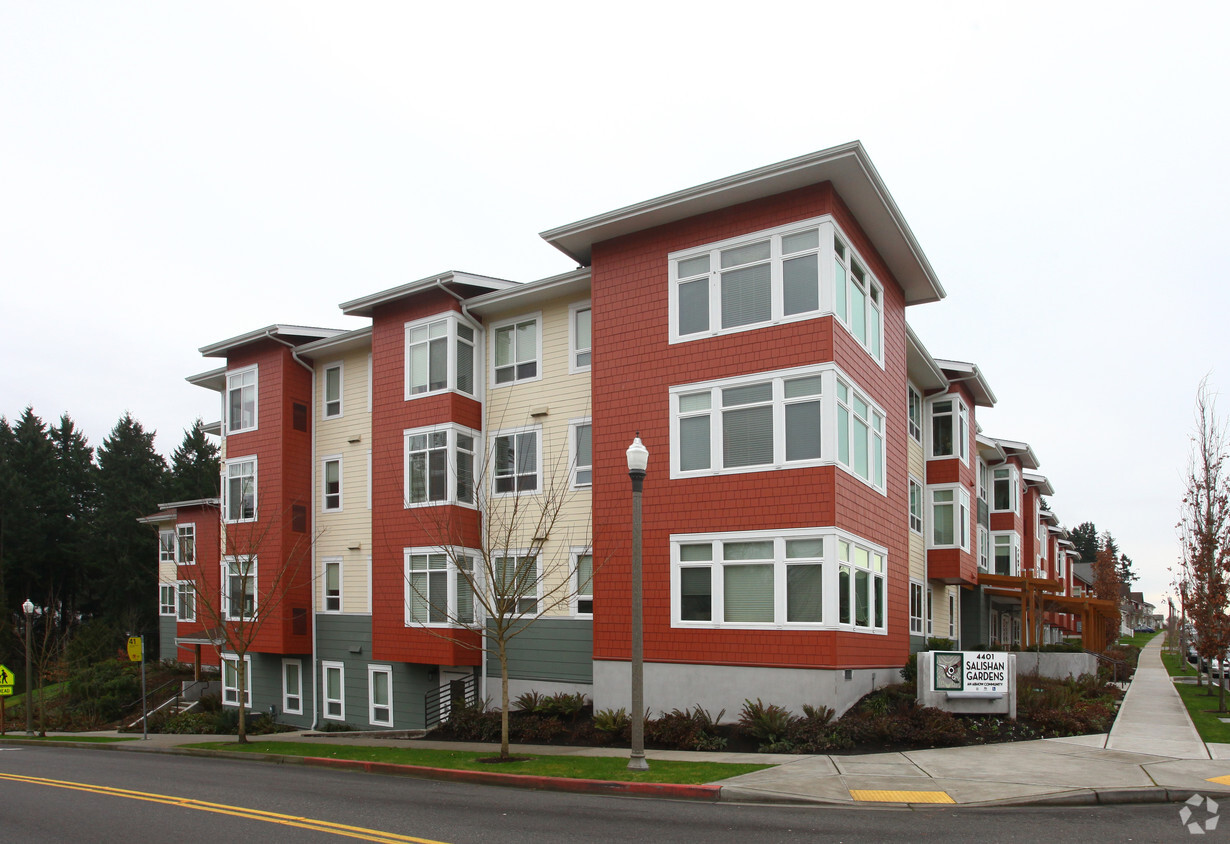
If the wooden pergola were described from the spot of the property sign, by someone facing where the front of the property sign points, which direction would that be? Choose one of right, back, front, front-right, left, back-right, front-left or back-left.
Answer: back

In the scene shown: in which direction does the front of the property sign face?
toward the camera

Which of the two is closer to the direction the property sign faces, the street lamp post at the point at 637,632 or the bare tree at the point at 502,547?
the street lamp post

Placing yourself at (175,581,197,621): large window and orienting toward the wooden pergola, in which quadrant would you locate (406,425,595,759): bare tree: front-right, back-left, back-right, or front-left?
front-right
